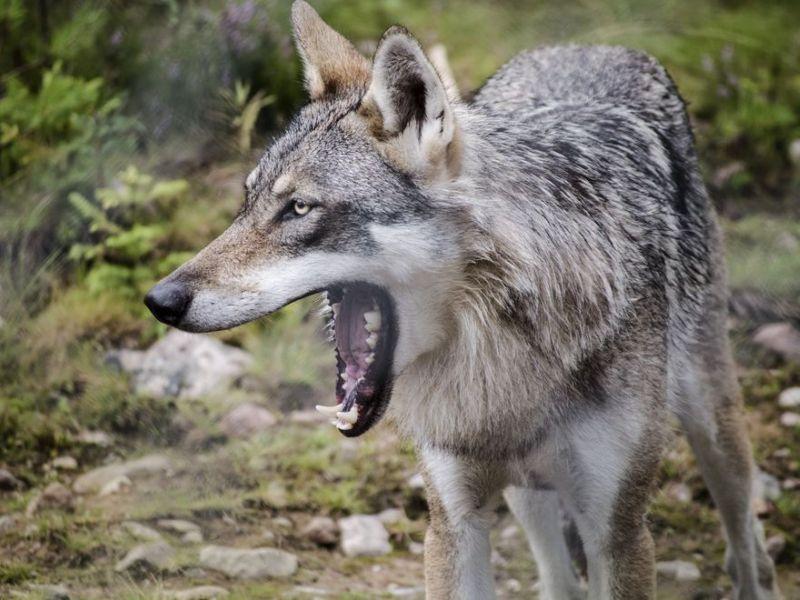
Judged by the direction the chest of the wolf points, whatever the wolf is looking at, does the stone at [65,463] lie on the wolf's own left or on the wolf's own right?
on the wolf's own right

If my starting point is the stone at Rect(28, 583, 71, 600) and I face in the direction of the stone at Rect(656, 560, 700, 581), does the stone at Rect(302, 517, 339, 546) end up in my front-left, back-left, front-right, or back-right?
front-left

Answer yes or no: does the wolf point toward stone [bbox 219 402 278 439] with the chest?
no

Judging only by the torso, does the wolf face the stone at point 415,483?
no

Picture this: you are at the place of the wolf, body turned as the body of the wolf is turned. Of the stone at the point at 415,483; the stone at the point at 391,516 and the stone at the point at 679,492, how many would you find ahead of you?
0

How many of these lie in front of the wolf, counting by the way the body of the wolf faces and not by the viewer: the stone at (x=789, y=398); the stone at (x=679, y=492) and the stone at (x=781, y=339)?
0

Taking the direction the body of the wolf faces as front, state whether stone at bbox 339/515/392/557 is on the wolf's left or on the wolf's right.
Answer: on the wolf's right

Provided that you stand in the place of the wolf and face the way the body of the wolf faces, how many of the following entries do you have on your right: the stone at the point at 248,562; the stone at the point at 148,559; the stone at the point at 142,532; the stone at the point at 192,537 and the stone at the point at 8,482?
5

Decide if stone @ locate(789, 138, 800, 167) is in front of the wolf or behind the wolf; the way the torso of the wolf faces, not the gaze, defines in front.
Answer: behind

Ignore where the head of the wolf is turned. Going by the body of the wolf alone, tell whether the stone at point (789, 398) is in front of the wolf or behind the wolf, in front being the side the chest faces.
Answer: behind

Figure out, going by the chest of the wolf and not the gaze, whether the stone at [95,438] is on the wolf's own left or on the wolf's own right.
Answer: on the wolf's own right

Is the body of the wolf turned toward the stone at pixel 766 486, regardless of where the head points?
no

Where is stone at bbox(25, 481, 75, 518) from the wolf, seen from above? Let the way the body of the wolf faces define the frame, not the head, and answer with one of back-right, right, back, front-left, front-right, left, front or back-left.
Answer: right

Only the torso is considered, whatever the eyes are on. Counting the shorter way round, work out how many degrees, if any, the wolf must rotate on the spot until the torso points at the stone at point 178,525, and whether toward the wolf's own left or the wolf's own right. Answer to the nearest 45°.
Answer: approximately 90° to the wolf's own right

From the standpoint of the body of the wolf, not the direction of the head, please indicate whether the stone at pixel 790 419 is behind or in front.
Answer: behind

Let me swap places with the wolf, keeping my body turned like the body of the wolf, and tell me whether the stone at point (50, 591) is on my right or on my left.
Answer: on my right

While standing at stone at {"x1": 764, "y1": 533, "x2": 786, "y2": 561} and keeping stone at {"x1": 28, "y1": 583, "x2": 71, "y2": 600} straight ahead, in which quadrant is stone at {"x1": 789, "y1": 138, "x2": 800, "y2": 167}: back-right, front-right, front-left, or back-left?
back-right

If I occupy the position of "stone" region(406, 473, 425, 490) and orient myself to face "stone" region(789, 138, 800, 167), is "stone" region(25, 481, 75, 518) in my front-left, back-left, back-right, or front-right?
back-left

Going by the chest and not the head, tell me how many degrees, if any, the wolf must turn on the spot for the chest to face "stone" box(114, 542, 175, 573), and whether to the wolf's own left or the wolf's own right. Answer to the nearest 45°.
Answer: approximately 90° to the wolf's own right

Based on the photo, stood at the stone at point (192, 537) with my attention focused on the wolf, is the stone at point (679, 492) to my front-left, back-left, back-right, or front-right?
front-left

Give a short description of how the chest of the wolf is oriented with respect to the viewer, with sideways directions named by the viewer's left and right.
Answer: facing the viewer and to the left of the viewer

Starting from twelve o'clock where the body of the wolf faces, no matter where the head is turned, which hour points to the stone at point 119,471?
The stone is roughly at 3 o'clock from the wolf.
